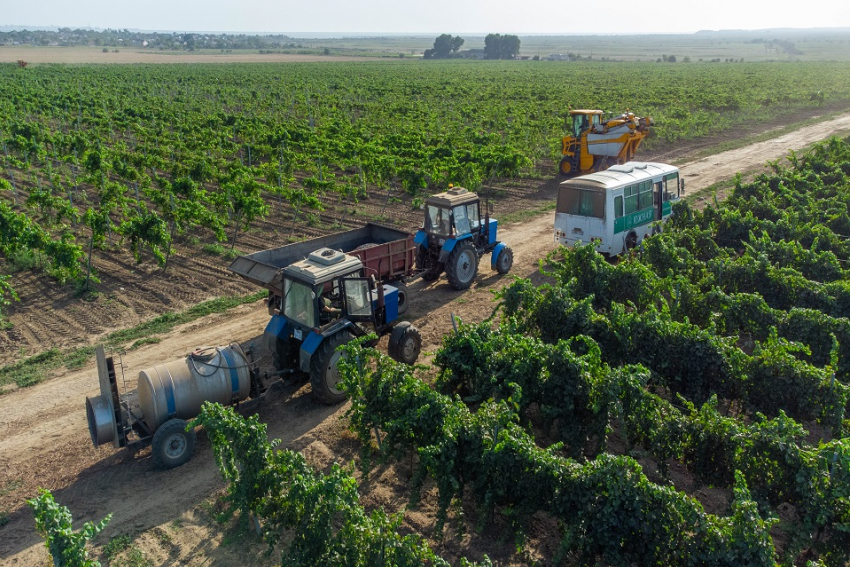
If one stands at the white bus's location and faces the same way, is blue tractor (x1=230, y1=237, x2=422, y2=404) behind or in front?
behind

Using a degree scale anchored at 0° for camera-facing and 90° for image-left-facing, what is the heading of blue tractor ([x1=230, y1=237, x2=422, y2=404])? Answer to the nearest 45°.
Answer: approximately 225°

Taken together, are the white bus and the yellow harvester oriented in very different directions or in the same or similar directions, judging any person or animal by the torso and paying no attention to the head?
very different directions

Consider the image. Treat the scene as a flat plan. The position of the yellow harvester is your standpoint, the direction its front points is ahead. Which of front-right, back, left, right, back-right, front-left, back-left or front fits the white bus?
front-left

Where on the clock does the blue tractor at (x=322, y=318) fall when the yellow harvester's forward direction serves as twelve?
The blue tractor is roughly at 11 o'clock from the yellow harvester.

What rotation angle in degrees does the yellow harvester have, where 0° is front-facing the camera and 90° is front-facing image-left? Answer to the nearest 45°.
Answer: approximately 45°

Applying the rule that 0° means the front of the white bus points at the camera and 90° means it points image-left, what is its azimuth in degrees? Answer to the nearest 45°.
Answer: approximately 225°

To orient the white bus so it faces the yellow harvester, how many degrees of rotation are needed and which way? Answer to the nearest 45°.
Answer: approximately 45° to its left

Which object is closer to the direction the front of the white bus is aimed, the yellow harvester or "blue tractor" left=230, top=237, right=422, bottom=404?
the yellow harvester

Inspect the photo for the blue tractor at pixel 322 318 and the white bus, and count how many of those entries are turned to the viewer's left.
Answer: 0

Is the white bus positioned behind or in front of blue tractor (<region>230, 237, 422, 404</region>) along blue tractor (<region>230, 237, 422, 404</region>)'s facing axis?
in front
